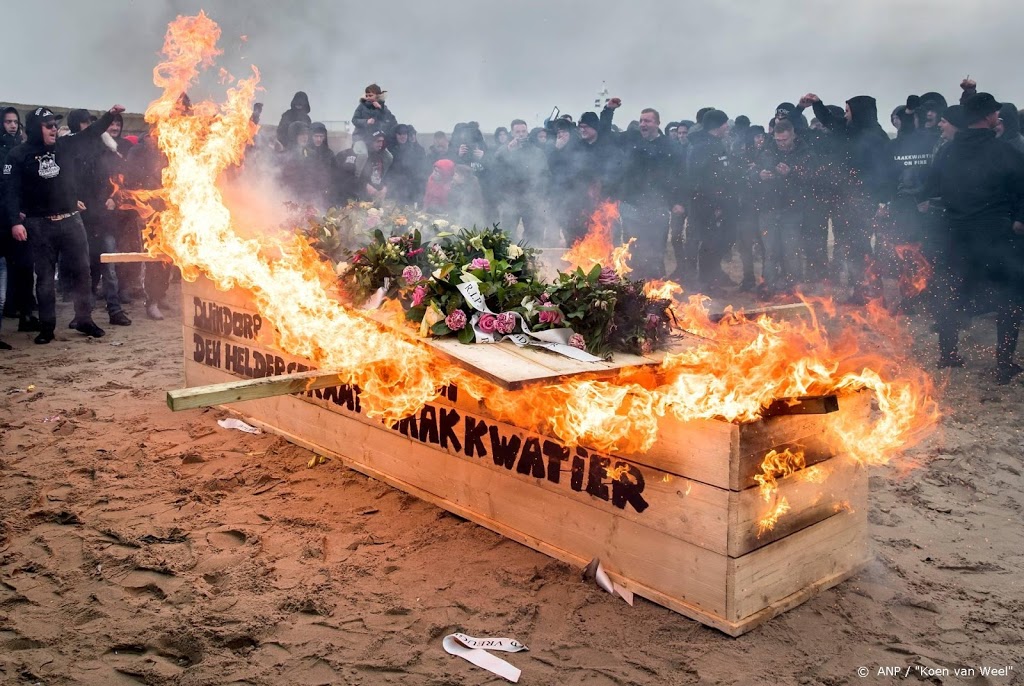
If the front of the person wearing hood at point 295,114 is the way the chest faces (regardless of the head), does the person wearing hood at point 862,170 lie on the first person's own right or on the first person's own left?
on the first person's own left

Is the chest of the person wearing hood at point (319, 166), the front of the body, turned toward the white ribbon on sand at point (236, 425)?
yes

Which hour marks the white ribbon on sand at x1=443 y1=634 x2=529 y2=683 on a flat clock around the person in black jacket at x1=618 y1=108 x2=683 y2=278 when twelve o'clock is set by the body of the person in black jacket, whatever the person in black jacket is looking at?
The white ribbon on sand is roughly at 12 o'clock from the person in black jacket.

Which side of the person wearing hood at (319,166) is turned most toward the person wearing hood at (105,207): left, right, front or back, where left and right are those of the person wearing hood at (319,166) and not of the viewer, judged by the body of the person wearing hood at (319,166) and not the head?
right
